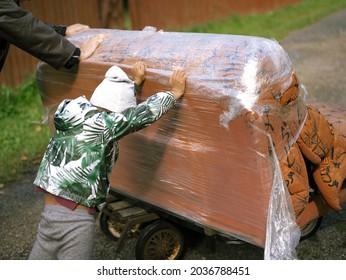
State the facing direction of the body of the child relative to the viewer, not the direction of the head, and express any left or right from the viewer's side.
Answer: facing away from the viewer and to the right of the viewer

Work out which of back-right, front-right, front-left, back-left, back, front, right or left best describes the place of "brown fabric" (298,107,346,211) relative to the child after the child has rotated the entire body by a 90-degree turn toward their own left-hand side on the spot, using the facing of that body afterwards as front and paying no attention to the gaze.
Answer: back-right

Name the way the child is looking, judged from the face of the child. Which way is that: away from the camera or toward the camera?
away from the camera
